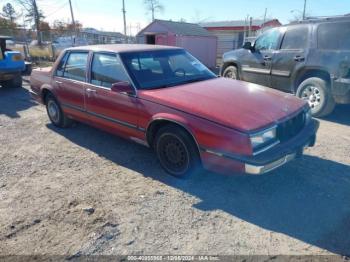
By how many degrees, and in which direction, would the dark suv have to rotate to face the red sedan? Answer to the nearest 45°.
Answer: approximately 90° to its left

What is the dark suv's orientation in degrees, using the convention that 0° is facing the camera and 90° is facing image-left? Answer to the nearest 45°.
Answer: approximately 135°

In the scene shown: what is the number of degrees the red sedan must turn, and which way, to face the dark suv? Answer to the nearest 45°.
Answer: approximately 90° to its left

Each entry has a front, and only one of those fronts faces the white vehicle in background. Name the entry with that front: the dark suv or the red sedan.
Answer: the dark suv

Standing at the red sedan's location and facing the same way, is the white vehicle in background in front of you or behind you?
behind

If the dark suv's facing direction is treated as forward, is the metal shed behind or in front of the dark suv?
in front

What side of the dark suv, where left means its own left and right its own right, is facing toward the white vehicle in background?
front

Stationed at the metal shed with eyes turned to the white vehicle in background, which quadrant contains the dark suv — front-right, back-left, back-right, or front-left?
back-left

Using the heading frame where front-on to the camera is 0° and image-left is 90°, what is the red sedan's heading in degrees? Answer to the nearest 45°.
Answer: approximately 315°

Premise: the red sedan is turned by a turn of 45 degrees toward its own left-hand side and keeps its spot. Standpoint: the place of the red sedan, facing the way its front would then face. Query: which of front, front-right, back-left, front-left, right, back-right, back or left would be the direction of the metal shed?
left

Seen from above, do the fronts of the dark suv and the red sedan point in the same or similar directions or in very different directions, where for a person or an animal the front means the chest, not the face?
very different directions
